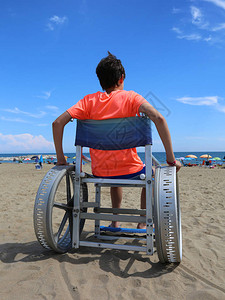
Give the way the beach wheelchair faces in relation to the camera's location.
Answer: facing away from the viewer
